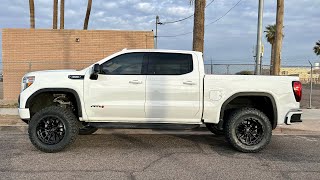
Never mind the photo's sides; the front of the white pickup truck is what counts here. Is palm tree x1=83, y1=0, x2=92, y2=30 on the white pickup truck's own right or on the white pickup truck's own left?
on the white pickup truck's own right

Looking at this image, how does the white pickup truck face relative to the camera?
to the viewer's left

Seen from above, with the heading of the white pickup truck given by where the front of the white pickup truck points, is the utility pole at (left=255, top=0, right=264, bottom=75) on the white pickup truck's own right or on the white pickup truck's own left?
on the white pickup truck's own right

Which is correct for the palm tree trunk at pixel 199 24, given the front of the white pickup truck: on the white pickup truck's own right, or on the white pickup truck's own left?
on the white pickup truck's own right

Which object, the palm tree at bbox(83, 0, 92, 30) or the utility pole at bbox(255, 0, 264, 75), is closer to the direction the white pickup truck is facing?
the palm tree

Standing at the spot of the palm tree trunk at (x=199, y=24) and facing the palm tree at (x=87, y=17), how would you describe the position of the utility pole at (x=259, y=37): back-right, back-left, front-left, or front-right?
back-right
